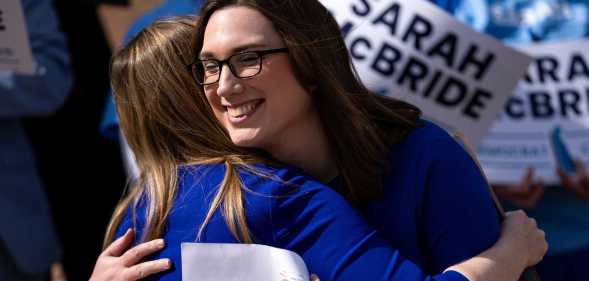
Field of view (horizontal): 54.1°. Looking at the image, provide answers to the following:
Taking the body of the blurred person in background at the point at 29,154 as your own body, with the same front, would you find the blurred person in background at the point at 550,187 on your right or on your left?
on your left
